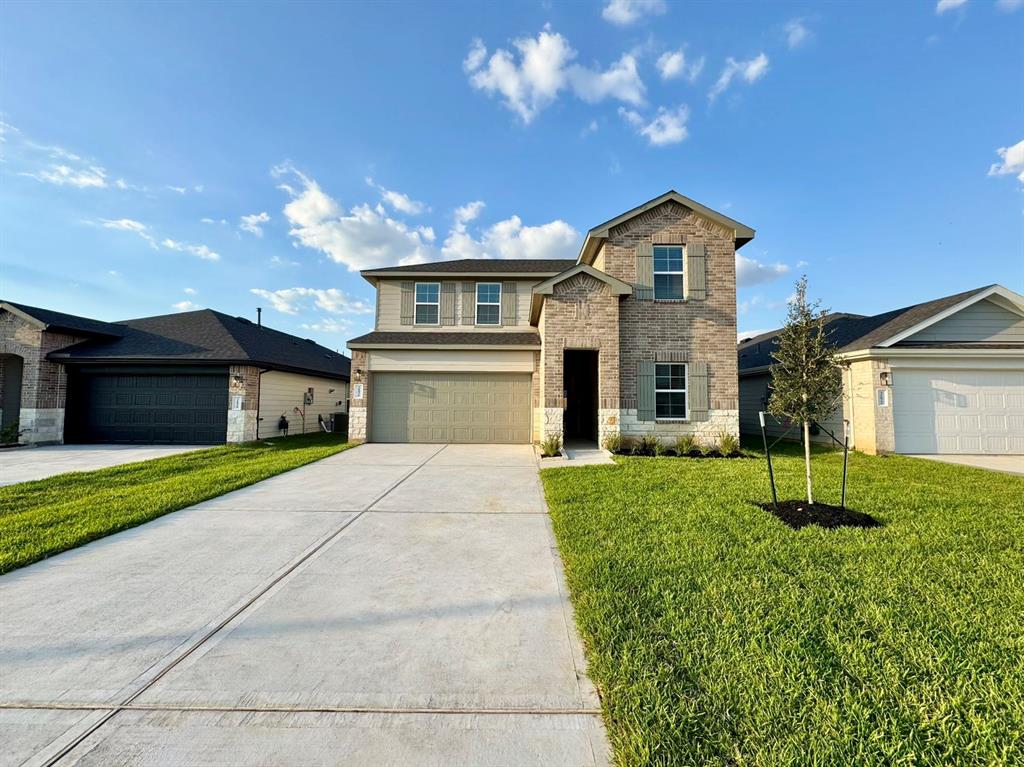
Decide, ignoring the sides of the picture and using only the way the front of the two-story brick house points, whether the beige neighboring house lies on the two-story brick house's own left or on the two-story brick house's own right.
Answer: on the two-story brick house's own left

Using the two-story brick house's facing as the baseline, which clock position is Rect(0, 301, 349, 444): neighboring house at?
The neighboring house is roughly at 3 o'clock from the two-story brick house.

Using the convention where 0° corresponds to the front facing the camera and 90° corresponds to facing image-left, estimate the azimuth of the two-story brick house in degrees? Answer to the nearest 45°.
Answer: approximately 0°

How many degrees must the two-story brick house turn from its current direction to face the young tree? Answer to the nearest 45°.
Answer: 0° — it already faces it

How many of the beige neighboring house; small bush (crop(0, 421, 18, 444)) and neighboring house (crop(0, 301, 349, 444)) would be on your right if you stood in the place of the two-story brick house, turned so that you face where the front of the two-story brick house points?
2
